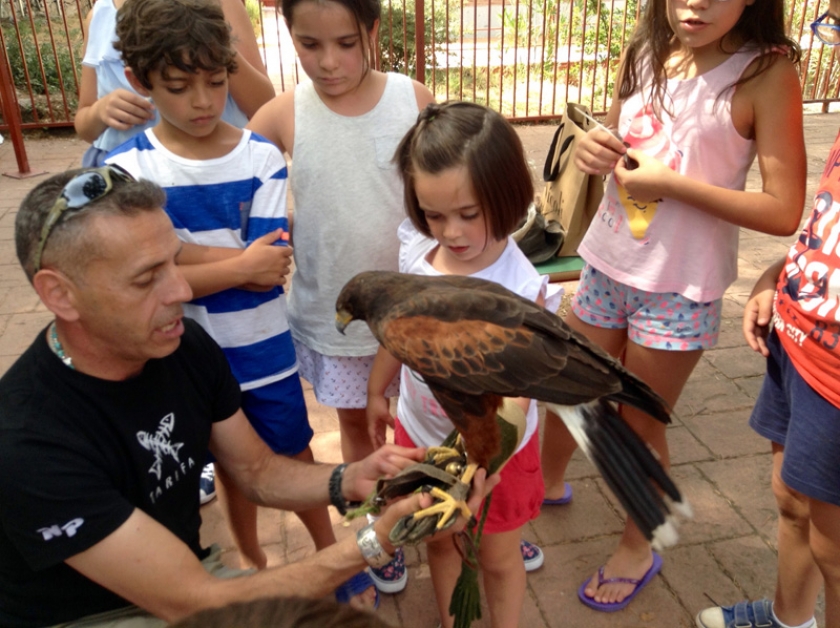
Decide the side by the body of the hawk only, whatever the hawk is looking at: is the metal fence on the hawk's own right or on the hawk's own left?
on the hawk's own right

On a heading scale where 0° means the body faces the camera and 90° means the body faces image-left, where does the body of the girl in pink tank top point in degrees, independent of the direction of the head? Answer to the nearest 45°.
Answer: approximately 45°

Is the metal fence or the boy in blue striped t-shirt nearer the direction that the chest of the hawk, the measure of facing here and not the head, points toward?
the boy in blue striped t-shirt

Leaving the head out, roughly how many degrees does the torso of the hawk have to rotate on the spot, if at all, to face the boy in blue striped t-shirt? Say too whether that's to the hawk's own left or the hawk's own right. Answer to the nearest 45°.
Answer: approximately 45° to the hawk's own right

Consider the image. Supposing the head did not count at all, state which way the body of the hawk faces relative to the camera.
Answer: to the viewer's left

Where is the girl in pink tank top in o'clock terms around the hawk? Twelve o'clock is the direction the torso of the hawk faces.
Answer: The girl in pink tank top is roughly at 4 o'clock from the hawk.

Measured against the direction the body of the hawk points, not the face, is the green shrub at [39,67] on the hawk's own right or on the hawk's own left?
on the hawk's own right

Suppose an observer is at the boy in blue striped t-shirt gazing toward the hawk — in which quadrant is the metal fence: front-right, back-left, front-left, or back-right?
back-left
